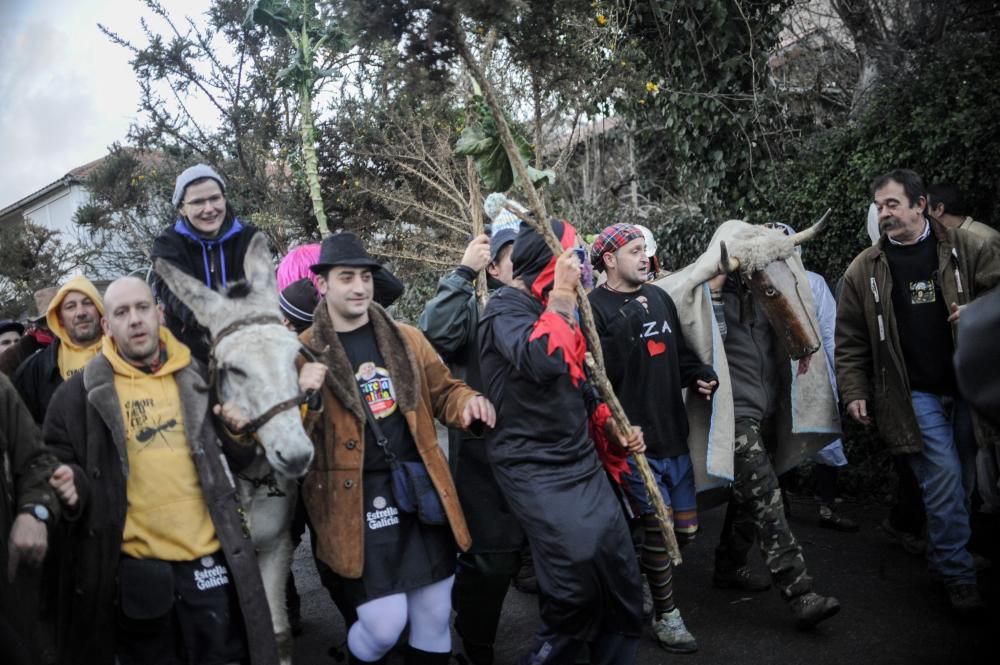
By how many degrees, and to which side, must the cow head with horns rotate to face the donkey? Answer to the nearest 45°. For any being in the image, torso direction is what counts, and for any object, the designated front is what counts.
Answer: approximately 90° to its right

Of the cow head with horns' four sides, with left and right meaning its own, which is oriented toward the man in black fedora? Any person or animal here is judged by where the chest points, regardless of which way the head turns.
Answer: right

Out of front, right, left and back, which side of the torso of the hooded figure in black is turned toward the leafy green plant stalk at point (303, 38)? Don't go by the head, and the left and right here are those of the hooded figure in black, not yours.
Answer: left

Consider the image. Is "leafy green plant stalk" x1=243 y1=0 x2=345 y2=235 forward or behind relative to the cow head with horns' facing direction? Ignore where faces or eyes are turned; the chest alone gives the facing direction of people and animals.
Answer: behind
